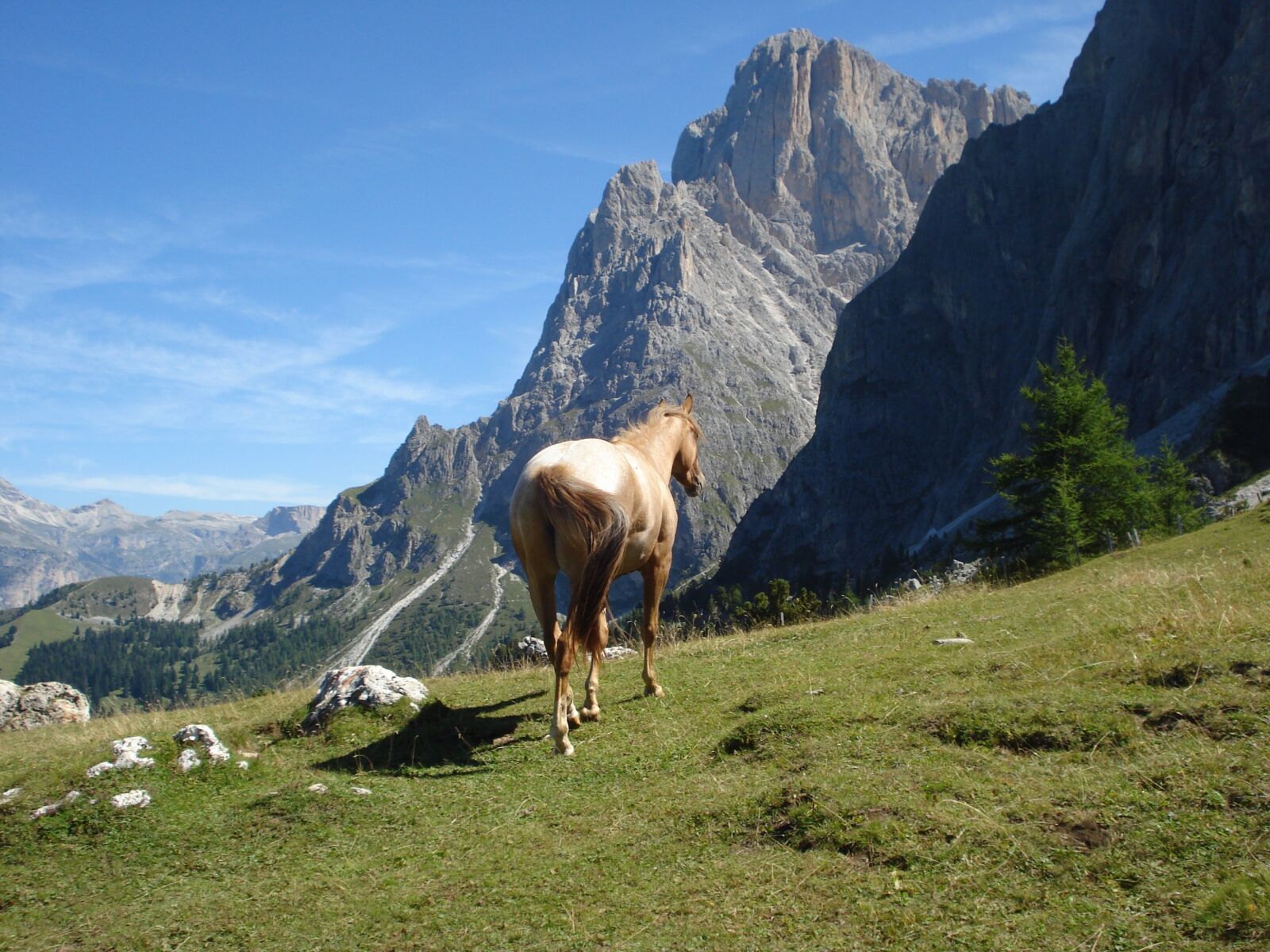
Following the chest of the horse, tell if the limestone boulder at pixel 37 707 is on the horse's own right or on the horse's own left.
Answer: on the horse's own left

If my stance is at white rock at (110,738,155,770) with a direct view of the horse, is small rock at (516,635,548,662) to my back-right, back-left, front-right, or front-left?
front-left

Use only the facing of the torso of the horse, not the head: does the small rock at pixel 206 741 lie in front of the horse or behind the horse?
behind

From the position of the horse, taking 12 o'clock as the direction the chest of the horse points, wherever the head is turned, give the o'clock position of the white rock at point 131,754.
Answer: The white rock is roughly at 7 o'clock from the horse.

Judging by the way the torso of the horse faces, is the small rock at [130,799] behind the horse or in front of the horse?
behind

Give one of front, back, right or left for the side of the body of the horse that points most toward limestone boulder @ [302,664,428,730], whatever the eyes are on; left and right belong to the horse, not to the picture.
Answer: left

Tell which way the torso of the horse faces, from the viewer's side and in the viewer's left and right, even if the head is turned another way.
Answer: facing away from the viewer and to the right of the viewer

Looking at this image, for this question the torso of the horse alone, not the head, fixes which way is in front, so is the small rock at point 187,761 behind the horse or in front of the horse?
behind

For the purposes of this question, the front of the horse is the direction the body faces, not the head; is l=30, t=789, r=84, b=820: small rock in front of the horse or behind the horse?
behind

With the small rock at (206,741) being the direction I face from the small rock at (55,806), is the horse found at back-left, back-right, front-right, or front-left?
front-right
